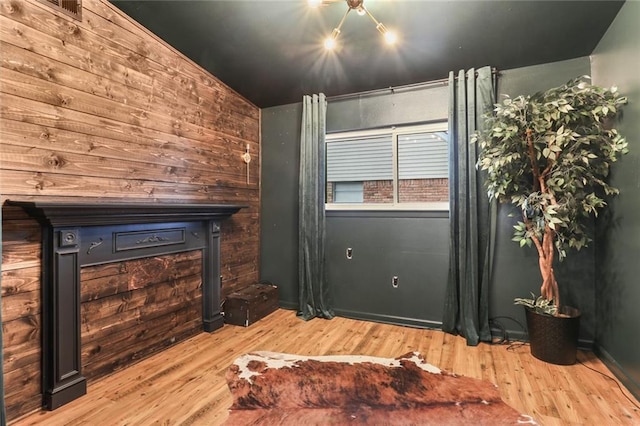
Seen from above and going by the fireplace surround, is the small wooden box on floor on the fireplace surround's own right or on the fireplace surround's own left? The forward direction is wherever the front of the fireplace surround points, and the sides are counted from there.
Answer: on the fireplace surround's own left

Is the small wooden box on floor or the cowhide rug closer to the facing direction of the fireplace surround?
the cowhide rug

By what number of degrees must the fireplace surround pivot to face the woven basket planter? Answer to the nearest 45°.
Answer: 0° — it already faces it

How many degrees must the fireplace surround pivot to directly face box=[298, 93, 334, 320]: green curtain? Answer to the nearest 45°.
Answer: approximately 45° to its left

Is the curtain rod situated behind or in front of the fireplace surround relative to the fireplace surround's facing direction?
in front

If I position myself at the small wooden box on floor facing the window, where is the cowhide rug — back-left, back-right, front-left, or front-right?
front-right

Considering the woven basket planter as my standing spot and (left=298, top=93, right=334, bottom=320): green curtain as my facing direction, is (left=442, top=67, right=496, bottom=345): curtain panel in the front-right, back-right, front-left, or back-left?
front-right

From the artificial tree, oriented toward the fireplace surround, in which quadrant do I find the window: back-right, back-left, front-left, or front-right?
front-right

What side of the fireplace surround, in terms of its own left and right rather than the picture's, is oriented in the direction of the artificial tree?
front

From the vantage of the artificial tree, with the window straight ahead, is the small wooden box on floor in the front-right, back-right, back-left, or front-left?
front-left

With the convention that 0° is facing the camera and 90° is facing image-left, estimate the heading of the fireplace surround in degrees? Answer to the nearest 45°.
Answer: approximately 315°

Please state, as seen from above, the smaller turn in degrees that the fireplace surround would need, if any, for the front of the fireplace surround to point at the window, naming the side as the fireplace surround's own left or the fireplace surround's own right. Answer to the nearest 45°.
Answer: approximately 45° to the fireplace surround's own left

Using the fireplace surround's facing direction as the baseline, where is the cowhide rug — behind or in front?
in front

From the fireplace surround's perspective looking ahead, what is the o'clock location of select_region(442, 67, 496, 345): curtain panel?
The curtain panel is roughly at 11 o'clock from the fireplace surround.
